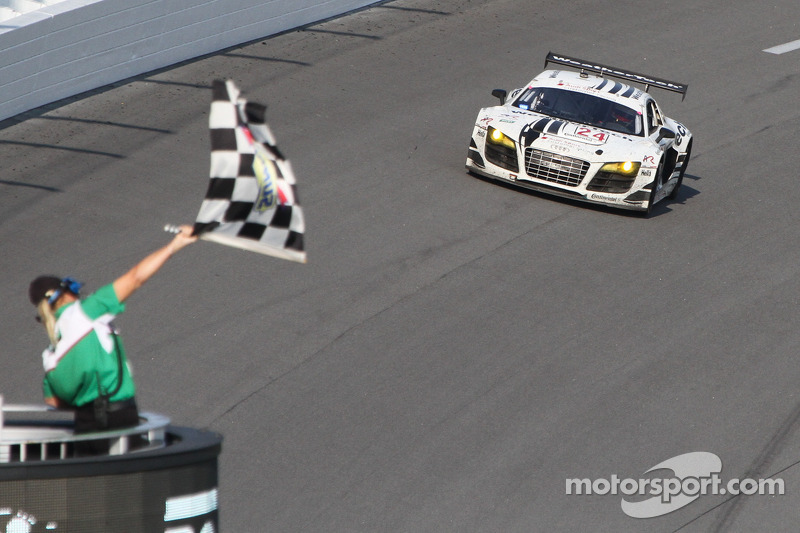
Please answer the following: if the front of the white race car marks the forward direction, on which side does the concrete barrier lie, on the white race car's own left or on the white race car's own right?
on the white race car's own right

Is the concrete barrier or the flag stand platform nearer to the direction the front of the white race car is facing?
the flag stand platform

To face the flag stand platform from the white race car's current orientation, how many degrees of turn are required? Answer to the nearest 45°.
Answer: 0° — it already faces it

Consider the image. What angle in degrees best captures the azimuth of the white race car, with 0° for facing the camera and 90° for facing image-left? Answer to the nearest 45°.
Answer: approximately 0°
